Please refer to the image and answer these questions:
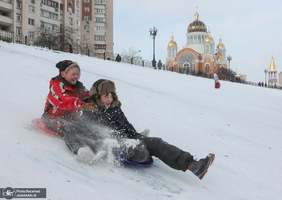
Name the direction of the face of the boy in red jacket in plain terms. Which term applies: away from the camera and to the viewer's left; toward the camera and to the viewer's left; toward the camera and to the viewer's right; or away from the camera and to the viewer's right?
toward the camera and to the viewer's right

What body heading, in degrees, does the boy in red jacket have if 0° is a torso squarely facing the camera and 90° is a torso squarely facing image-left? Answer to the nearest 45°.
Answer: approximately 315°
